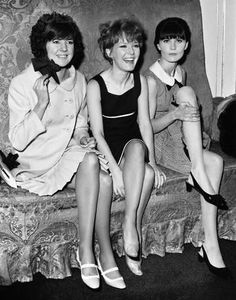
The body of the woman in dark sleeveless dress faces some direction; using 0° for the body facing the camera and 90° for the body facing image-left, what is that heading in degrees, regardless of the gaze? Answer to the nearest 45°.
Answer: approximately 315°

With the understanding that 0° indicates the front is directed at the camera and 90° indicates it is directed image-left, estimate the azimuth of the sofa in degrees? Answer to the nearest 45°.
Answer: approximately 315°

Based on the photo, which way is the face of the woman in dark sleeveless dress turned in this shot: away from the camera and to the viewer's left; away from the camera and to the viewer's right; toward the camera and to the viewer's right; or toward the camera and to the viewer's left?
toward the camera and to the viewer's right
